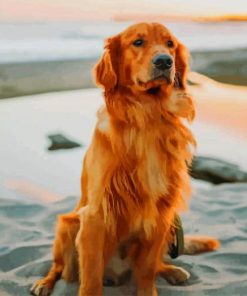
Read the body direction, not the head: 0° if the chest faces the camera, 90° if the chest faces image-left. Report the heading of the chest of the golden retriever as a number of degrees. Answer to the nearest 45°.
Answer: approximately 0°
